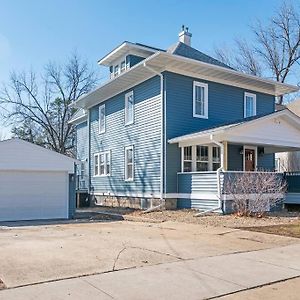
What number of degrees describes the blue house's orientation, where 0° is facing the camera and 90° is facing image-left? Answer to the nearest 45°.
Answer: approximately 315°

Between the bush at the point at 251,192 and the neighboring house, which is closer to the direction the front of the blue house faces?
the bush

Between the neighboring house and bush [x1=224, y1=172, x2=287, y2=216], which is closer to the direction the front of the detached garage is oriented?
the bush

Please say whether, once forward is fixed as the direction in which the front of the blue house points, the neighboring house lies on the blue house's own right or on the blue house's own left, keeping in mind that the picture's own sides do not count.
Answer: on the blue house's own left

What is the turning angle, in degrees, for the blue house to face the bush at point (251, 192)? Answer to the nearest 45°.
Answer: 0° — it already faces it

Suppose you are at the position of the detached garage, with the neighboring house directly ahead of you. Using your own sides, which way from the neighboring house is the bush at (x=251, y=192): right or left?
right

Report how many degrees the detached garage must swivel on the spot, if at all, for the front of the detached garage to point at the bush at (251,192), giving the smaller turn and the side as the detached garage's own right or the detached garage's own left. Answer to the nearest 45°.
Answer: approximately 90° to the detached garage's own left

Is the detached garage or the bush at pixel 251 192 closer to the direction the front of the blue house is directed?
the bush

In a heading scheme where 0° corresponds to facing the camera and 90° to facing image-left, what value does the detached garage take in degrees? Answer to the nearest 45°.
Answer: approximately 0°

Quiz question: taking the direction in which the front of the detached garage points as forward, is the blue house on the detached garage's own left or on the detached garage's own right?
on the detached garage's own left

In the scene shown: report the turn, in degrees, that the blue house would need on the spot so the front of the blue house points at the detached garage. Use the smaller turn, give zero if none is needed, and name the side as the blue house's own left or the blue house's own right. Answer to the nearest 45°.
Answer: approximately 90° to the blue house's own right

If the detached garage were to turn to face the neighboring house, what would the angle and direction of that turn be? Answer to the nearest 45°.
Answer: approximately 135° to its left
